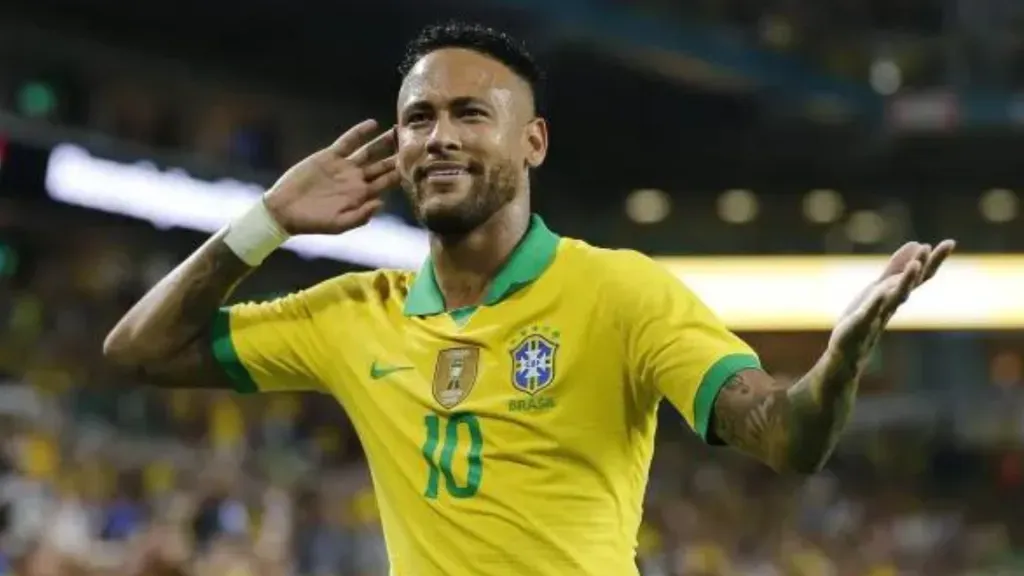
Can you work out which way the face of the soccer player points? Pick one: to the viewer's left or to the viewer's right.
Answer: to the viewer's left

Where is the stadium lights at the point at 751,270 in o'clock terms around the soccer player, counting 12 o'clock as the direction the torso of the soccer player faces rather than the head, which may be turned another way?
The stadium lights is roughly at 5 o'clock from the soccer player.

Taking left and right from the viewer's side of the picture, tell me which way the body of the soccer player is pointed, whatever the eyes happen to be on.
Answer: facing the viewer and to the left of the viewer
